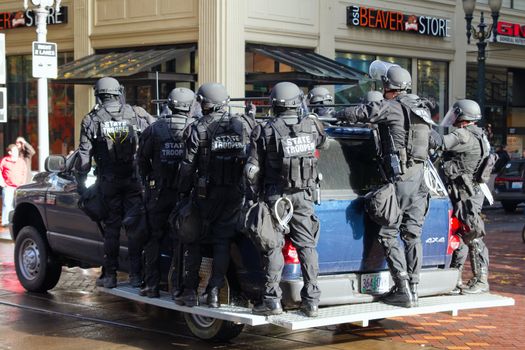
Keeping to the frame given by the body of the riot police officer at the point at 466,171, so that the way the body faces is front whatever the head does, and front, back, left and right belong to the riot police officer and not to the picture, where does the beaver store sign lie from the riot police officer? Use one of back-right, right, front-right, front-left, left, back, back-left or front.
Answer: right

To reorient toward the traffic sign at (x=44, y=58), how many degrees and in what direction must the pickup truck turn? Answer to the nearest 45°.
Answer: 0° — it already faces it

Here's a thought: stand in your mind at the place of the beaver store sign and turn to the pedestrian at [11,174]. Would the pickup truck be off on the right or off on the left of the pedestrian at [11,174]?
left

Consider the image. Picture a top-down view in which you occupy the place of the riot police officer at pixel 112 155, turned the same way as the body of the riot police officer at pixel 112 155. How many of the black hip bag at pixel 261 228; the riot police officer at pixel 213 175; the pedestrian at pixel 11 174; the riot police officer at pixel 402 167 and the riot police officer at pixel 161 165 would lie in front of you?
1

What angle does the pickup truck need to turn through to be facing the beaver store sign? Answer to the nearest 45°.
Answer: approximately 45° to its right

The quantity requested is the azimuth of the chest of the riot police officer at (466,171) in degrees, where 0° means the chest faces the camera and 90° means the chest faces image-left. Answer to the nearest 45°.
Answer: approximately 90°

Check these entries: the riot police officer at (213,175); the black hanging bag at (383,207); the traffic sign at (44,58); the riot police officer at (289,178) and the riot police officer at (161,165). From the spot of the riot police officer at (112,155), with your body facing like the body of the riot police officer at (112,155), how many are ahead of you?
1

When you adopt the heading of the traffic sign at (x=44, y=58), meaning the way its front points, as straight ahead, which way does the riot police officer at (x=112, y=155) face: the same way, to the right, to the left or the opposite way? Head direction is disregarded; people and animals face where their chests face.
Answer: the opposite way

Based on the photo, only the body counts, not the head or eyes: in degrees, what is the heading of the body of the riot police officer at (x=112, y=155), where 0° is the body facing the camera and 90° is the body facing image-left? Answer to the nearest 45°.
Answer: approximately 180°

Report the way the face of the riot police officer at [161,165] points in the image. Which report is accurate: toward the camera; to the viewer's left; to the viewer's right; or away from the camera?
away from the camera
